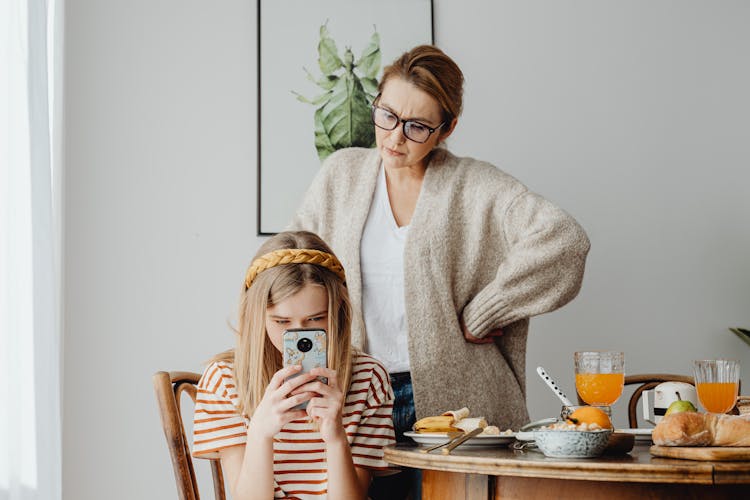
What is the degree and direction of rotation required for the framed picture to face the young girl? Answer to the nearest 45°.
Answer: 0° — it already faces them

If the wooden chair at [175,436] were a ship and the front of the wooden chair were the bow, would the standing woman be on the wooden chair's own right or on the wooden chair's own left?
on the wooden chair's own left

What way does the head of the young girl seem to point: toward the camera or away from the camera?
toward the camera

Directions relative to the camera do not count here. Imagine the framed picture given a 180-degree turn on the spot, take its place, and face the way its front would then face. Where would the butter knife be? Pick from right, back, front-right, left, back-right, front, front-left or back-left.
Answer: back

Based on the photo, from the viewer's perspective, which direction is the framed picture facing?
toward the camera

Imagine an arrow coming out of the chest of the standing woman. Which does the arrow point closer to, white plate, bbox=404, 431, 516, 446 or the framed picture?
the white plate

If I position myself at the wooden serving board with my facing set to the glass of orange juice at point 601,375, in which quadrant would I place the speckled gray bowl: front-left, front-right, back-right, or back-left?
front-left

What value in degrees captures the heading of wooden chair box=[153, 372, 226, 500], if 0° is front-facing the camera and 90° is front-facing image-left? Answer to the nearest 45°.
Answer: approximately 315°

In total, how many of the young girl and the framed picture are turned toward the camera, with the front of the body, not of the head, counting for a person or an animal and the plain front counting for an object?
2

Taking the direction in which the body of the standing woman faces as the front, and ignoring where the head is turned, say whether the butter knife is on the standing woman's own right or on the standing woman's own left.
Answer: on the standing woman's own left

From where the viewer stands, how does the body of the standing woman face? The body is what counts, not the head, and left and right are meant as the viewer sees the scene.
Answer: facing the viewer and to the left of the viewer

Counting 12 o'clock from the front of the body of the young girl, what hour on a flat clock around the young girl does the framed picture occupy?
The framed picture is roughly at 6 o'clock from the young girl.

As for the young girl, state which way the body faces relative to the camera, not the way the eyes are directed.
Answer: toward the camera

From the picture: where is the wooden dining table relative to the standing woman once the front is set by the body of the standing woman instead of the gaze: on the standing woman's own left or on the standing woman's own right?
on the standing woman's own left

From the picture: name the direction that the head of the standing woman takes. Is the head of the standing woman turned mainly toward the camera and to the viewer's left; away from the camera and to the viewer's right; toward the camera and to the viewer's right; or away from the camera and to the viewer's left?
toward the camera and to the viewer's left
